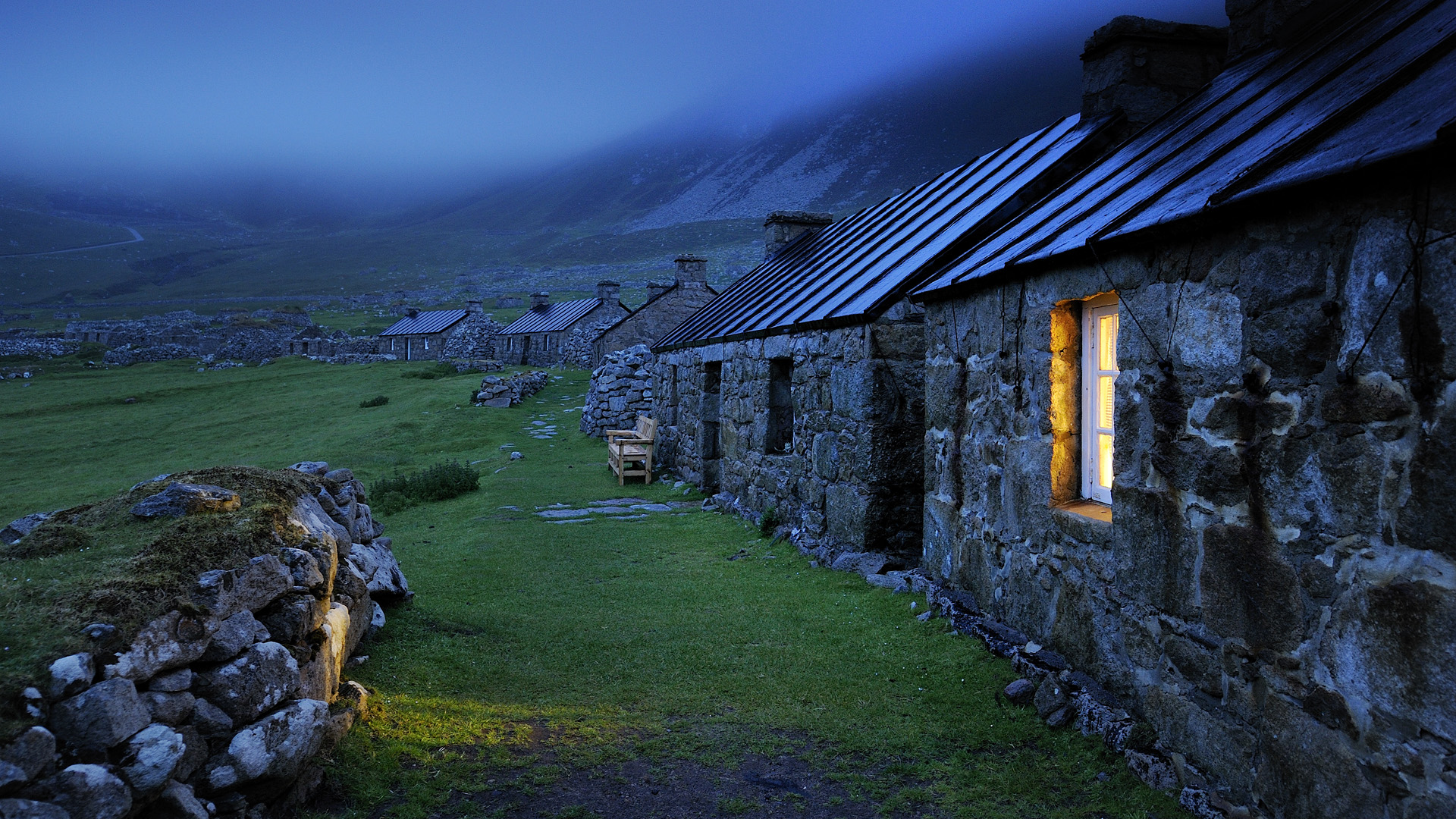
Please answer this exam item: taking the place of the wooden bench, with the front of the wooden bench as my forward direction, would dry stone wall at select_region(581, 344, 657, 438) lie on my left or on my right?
on my right

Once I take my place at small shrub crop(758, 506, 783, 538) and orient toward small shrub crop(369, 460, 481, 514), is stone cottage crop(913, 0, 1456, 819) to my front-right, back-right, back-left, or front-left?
back-left

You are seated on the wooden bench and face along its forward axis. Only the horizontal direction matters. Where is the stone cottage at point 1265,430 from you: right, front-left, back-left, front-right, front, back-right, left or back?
left

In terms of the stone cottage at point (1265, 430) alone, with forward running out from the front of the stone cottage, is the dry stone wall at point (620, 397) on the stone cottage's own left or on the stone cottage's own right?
on the stone cottage's own right

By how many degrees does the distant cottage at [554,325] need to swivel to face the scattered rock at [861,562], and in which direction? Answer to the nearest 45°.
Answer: approximately 45° to its left

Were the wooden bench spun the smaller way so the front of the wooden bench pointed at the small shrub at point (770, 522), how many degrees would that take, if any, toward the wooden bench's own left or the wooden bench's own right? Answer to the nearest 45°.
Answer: approximately 90° to the wooden bench's own left

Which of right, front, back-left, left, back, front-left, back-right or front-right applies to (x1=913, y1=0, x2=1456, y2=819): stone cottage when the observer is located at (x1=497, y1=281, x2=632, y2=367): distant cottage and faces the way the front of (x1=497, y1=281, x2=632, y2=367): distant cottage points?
front-left

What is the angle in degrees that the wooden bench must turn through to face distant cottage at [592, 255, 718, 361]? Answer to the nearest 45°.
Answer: approximately 90° to its right

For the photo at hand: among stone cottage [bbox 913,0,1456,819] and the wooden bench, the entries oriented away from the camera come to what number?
0

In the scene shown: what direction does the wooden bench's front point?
to the viewer's left

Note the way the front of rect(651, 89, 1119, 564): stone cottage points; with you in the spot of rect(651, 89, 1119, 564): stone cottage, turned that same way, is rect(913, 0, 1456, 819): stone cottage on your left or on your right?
on your left

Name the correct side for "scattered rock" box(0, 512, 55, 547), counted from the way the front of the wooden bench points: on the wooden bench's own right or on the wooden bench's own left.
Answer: on the wooden bench's own left

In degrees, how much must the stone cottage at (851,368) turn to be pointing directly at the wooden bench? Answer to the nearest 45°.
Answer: approximately 90° to its right
